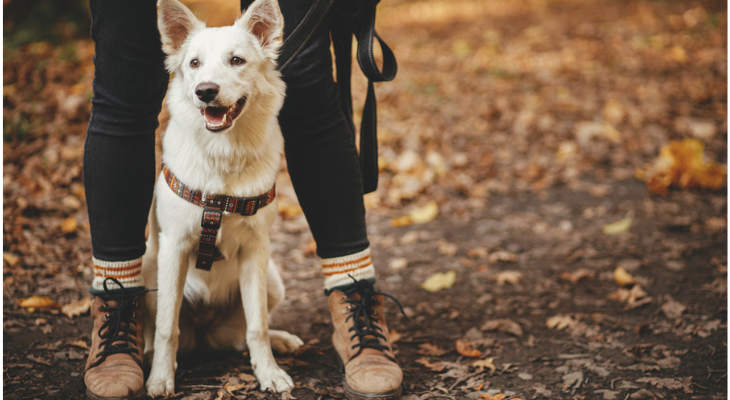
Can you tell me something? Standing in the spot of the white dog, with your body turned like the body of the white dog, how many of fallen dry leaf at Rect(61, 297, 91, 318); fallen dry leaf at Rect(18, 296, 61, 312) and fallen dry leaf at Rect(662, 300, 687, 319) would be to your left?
1

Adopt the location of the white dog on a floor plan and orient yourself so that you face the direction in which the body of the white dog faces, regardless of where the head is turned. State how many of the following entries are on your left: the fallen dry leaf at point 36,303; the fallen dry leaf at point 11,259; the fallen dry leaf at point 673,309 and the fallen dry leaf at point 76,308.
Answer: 1

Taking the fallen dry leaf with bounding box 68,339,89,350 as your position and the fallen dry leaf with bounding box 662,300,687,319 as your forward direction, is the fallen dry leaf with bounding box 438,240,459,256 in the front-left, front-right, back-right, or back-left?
front-left

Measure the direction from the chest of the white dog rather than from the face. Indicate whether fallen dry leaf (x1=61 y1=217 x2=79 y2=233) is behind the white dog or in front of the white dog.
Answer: behind

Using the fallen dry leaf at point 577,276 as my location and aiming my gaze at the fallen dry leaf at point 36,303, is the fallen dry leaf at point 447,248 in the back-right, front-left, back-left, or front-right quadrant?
front-right

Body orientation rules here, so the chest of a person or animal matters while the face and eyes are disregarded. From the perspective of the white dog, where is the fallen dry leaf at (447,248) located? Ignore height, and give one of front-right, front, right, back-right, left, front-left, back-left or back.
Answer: back-left

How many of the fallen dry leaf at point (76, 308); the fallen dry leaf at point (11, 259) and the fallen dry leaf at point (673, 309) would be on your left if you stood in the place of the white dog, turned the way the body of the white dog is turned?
1

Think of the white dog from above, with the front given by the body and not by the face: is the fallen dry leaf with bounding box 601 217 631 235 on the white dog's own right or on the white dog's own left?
on the white dog's own left

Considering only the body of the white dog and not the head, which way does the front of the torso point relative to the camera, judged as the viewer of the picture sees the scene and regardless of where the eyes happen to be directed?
toward the camera
